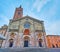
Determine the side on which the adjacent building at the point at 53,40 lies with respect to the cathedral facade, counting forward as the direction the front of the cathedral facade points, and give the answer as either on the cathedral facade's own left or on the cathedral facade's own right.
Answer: on the cathedral facade's own left

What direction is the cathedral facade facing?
toward the camera
